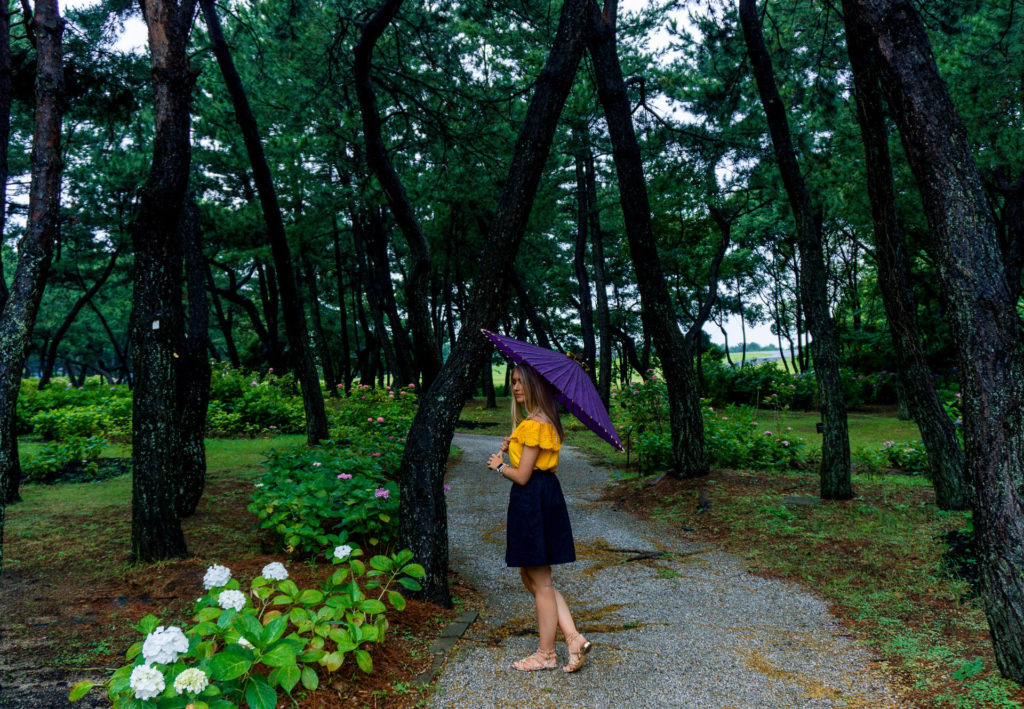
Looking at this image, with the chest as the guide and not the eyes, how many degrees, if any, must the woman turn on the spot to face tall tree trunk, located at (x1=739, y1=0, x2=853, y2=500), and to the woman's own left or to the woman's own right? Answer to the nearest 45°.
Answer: approximately 135° to the woman's own right

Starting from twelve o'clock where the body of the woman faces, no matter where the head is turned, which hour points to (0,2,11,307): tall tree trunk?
The tall tree trunk is roughly at 1 o'clock from the woman.

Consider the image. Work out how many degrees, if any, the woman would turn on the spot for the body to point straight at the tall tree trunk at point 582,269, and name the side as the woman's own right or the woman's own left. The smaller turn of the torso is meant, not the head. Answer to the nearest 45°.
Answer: approximately 90° to the woman's own right

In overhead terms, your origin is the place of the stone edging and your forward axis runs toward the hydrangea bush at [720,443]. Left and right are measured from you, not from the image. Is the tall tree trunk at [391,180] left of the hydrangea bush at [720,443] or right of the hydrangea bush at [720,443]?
left

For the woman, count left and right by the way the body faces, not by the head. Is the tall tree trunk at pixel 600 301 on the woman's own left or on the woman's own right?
on the woman's own right

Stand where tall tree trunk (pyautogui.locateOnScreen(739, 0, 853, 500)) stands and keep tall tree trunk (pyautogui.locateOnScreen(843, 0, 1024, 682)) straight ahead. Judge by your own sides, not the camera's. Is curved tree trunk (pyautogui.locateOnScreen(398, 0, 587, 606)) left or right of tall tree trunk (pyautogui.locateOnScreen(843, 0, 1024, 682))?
right

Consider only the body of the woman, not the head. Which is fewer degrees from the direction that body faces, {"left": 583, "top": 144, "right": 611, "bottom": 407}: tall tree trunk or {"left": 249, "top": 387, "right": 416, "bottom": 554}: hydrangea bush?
the hydrangea bush

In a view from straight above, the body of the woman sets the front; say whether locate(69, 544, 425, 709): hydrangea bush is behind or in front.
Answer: in front

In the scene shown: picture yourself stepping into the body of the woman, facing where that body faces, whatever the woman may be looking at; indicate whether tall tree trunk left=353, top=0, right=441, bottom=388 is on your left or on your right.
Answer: on your right

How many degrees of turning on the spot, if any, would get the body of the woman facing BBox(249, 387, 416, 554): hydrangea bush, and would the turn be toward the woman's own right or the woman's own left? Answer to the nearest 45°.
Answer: approximately 45° to the woman's own right

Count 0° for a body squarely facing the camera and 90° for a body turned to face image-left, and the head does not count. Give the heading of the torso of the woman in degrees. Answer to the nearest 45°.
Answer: approximately 90°

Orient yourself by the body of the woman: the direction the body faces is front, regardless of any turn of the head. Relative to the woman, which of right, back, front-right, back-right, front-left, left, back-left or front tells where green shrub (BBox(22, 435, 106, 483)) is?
front-right

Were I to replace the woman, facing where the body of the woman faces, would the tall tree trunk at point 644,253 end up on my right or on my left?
on my right

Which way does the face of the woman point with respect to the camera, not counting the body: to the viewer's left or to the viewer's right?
to the viewer's left

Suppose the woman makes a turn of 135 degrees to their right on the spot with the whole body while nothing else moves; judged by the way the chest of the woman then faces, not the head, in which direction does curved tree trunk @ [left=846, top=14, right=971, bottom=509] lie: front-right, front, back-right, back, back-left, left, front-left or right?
front
